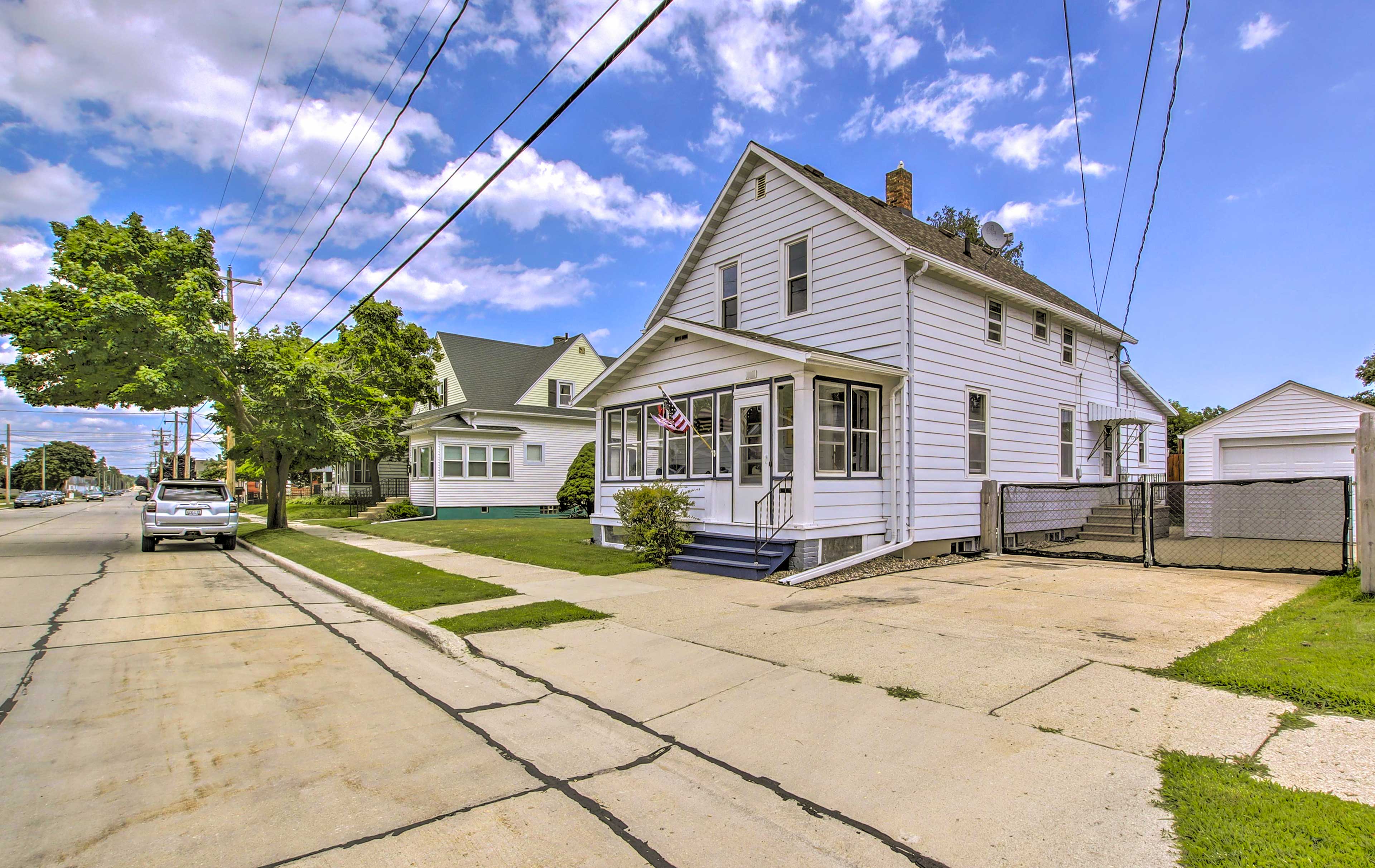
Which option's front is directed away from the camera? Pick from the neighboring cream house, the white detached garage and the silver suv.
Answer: the silver suv

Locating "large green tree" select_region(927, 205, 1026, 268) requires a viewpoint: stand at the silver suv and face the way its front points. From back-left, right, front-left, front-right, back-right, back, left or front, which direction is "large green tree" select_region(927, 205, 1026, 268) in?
right

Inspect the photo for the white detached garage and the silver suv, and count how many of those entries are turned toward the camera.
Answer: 1

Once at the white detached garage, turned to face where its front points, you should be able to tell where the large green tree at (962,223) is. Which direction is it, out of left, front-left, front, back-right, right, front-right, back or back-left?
back-right

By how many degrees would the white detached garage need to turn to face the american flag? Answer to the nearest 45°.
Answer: approximately 45° to its right

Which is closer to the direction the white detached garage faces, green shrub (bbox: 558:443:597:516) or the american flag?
the american flag

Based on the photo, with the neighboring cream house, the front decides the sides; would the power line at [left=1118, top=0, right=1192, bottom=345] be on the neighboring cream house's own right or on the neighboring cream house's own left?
on the neighboring cream house's own left

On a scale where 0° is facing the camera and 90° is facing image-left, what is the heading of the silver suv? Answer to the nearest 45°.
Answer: approximately 180°

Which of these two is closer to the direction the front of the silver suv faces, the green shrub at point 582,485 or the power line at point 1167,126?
the green shrub

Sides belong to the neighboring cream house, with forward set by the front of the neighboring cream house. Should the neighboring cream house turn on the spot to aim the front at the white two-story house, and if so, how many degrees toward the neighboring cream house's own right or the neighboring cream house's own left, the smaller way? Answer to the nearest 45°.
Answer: approximately 45° to the neighboring cream house's own left

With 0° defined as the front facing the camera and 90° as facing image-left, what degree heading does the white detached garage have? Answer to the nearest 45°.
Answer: approximately 0°

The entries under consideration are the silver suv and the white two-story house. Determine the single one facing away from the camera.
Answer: the silver suv

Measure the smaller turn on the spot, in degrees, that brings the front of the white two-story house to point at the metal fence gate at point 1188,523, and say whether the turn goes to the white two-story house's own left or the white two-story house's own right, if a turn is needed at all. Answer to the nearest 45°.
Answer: approximately 135° to the white two-story house's own left
